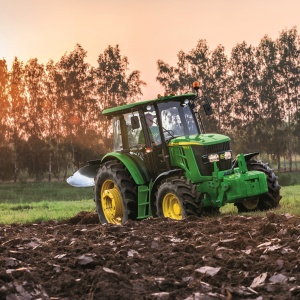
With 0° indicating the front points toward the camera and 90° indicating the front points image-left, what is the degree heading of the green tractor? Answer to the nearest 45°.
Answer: approximately 315°
